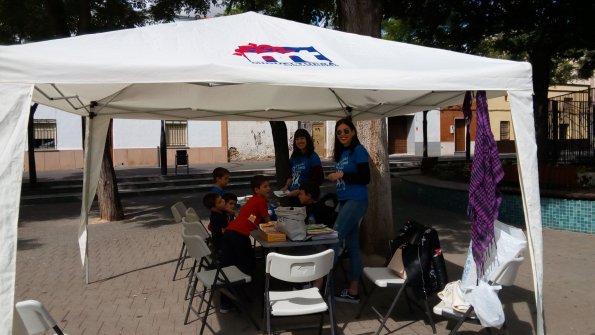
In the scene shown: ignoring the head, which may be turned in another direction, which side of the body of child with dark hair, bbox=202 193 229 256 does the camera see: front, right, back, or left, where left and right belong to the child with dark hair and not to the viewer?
right

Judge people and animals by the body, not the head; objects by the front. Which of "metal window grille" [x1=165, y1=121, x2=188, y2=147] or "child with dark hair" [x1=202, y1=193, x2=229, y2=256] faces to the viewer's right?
the child with dark hair

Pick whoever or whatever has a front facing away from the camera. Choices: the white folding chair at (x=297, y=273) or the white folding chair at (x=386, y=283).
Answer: the white folding chair at (x=297, y=273)

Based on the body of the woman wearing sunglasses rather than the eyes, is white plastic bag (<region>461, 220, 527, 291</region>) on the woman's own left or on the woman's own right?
on the woman's own left

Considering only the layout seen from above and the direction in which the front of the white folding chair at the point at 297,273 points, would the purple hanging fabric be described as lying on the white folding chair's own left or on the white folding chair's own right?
on the white folding chair's own right

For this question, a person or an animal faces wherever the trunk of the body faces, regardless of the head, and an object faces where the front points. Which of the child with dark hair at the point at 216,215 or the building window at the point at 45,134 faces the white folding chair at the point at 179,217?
the building window

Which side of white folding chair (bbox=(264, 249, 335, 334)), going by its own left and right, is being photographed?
back
